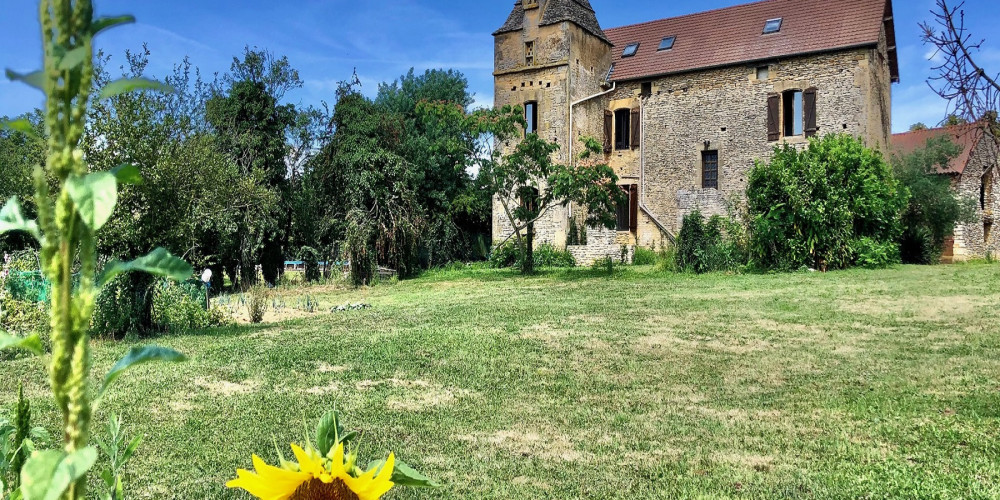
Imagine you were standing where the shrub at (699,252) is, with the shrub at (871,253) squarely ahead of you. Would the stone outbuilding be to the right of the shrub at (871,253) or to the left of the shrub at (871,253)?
left

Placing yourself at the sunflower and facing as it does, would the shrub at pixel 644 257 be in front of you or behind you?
behind

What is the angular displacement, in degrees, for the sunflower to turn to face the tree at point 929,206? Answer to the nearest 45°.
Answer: approximately 135° to its left

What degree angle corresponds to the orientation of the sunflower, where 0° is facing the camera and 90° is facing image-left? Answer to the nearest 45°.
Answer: approximately 0°

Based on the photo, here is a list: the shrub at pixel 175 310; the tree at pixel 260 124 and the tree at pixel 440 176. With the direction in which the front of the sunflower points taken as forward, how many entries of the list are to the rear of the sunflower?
3

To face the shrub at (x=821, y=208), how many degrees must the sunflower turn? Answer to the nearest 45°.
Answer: approximately 135° to its left

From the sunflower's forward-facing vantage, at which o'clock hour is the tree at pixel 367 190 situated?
The tree is roughly at 6 o'clock from the sunflower.

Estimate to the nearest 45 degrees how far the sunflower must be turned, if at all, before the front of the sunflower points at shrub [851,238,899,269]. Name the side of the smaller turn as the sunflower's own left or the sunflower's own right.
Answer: approximately 135° to the sunflower's own left

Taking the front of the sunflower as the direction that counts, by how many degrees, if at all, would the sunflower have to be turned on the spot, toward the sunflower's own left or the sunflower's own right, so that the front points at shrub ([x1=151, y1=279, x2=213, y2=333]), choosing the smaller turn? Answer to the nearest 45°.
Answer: approximately 180°

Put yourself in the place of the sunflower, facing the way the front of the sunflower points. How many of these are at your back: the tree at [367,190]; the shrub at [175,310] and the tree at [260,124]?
3
